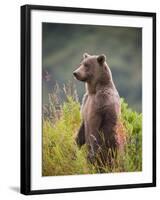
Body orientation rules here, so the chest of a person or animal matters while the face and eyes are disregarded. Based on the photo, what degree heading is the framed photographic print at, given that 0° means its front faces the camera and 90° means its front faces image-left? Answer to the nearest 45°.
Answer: approximately 315°
